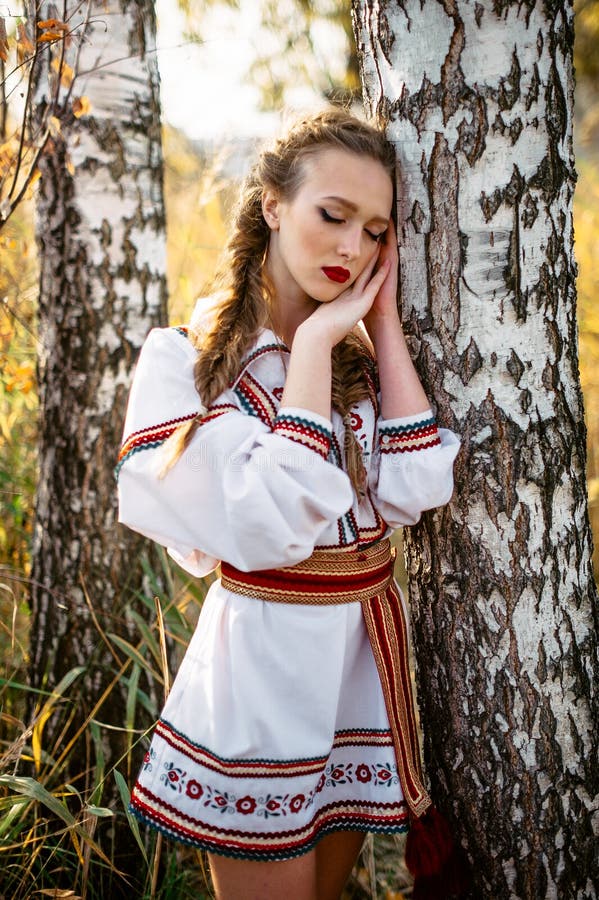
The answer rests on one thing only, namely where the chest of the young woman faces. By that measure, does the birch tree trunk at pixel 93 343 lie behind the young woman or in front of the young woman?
behind

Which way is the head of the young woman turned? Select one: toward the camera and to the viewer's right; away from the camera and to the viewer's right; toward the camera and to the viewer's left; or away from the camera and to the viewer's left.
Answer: toward the camera and to the viewer's right

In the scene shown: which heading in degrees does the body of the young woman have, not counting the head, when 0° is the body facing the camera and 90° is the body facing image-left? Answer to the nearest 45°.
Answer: approximately 315°

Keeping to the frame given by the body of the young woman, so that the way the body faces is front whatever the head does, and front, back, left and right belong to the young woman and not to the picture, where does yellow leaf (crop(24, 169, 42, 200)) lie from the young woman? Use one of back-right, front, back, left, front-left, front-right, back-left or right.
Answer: back
